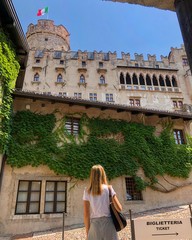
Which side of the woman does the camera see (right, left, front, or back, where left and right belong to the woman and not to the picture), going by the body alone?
back

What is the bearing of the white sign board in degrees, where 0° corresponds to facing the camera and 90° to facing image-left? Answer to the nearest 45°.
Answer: approximately 0°

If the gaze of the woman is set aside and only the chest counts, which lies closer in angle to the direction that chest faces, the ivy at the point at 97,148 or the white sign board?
the ivy

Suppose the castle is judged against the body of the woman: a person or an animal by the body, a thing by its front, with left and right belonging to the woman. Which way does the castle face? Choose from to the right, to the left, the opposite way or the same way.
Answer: the opposite way

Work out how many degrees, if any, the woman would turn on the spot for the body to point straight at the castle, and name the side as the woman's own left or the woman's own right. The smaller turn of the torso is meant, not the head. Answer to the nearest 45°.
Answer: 0° — they already face it

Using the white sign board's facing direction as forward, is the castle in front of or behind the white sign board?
behind

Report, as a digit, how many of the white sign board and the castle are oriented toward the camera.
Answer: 2

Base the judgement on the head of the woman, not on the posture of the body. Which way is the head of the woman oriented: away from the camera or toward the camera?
away from the camera

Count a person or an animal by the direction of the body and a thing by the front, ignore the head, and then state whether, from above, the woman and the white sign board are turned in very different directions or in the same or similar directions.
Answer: very different directions

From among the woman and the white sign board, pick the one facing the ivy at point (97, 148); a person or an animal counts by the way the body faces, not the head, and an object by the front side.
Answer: the woman

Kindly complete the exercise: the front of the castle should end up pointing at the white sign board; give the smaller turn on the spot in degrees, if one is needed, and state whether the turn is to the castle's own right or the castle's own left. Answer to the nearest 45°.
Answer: approximately 45° to the castle's own left

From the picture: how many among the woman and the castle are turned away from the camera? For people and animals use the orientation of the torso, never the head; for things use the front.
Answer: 1

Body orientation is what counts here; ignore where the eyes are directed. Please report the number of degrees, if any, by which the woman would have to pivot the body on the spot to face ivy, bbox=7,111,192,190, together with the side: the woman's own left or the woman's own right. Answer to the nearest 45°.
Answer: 0° — they already face it
